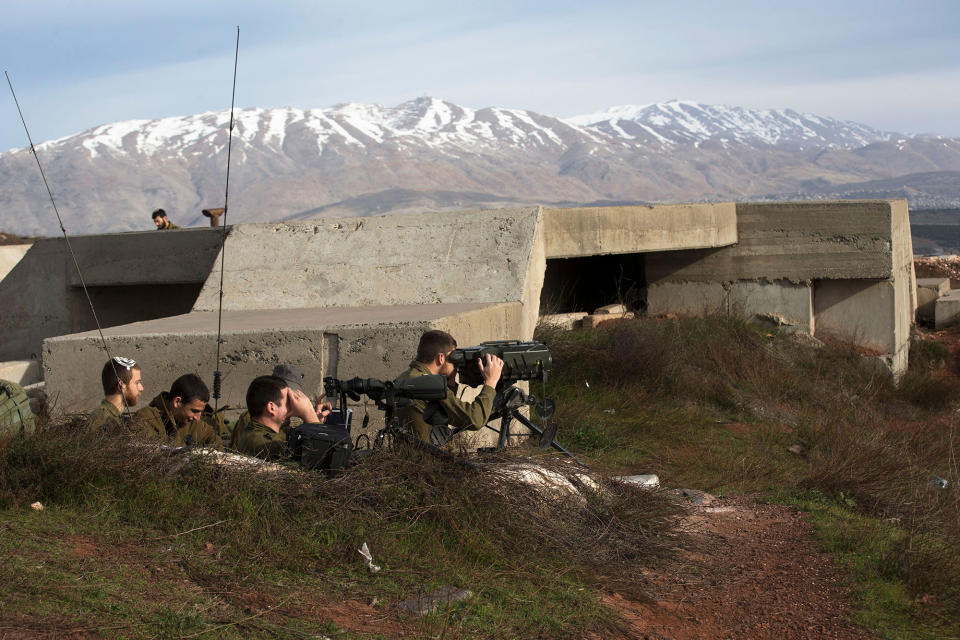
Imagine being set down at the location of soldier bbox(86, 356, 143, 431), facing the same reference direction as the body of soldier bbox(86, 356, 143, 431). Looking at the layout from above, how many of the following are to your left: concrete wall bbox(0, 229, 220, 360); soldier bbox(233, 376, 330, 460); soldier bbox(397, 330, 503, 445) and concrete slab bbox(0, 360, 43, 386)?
2

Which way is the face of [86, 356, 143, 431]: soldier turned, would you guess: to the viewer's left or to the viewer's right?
to the viewer's right

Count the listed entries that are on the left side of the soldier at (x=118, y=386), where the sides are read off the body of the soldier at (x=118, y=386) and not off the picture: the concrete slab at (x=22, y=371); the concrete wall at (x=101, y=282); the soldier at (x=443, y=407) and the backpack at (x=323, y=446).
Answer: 2

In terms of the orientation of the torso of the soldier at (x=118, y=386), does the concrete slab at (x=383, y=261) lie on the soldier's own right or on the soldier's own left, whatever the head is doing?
on the soldier's own left

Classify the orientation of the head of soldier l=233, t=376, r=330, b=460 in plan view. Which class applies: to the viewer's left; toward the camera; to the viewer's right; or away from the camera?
to the viewer's right

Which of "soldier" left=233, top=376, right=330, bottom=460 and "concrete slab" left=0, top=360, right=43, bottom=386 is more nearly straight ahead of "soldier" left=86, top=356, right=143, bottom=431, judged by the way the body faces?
the soldier
